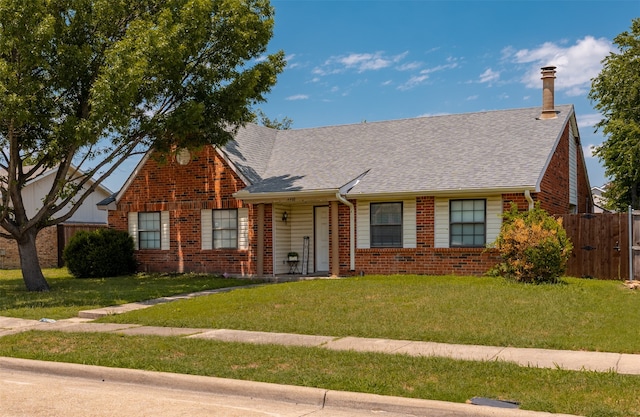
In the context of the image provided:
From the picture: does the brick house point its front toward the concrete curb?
yes

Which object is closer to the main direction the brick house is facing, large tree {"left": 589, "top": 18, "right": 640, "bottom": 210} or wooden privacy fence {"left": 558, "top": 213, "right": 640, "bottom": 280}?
the wooden privacy fence

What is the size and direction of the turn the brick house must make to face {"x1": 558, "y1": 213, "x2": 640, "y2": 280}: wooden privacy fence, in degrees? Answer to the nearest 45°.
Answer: approximately 45° to its left

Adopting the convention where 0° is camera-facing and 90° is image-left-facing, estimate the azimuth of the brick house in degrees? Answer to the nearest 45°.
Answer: approximately 0°

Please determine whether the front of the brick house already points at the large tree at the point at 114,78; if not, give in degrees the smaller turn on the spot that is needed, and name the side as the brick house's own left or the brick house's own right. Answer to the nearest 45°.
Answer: approximately 45° to the brick house's own right

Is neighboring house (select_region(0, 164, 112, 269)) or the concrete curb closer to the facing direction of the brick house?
the concrete curb

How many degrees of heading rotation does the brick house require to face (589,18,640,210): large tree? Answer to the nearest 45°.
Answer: approximately 135° to its left

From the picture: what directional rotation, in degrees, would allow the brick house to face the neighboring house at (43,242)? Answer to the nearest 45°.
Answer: approximately 135° to its right

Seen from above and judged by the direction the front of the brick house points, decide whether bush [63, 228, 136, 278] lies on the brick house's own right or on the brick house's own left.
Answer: on the brick house's own right

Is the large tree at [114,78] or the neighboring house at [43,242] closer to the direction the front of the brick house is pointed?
the large tree
